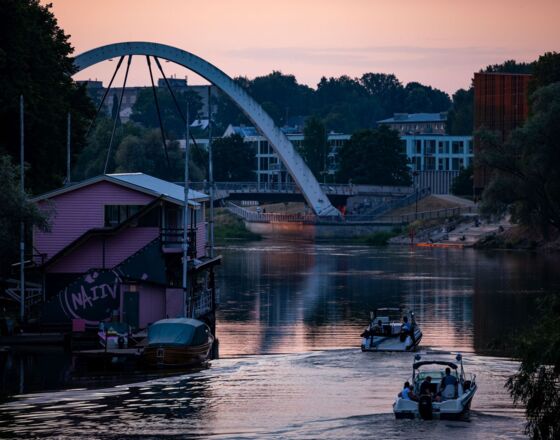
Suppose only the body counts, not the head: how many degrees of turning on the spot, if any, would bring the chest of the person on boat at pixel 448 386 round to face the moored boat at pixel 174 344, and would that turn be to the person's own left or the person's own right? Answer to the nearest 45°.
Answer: approximately 45° to the person's own left

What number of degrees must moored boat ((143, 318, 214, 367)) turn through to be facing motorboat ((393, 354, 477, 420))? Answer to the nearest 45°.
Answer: approximately 90° to its right

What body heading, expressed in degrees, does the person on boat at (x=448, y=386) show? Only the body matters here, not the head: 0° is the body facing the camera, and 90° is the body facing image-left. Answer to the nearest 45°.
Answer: approximately 180°

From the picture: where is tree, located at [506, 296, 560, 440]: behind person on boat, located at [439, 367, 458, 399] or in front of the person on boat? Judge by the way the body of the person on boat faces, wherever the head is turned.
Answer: behind

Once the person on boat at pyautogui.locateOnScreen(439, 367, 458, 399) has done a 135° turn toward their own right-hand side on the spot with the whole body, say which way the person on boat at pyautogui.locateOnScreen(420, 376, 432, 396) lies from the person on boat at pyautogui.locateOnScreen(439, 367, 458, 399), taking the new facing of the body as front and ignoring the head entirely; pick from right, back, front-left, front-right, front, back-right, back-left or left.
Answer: right

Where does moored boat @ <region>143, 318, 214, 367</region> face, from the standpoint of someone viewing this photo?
facing away from the viewer and to the right of the viewer

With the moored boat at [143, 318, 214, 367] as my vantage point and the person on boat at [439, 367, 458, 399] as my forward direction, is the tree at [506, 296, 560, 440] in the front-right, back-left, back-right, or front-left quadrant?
front-right

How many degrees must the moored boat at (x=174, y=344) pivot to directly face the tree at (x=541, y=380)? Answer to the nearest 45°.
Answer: approximately 90° to its right
